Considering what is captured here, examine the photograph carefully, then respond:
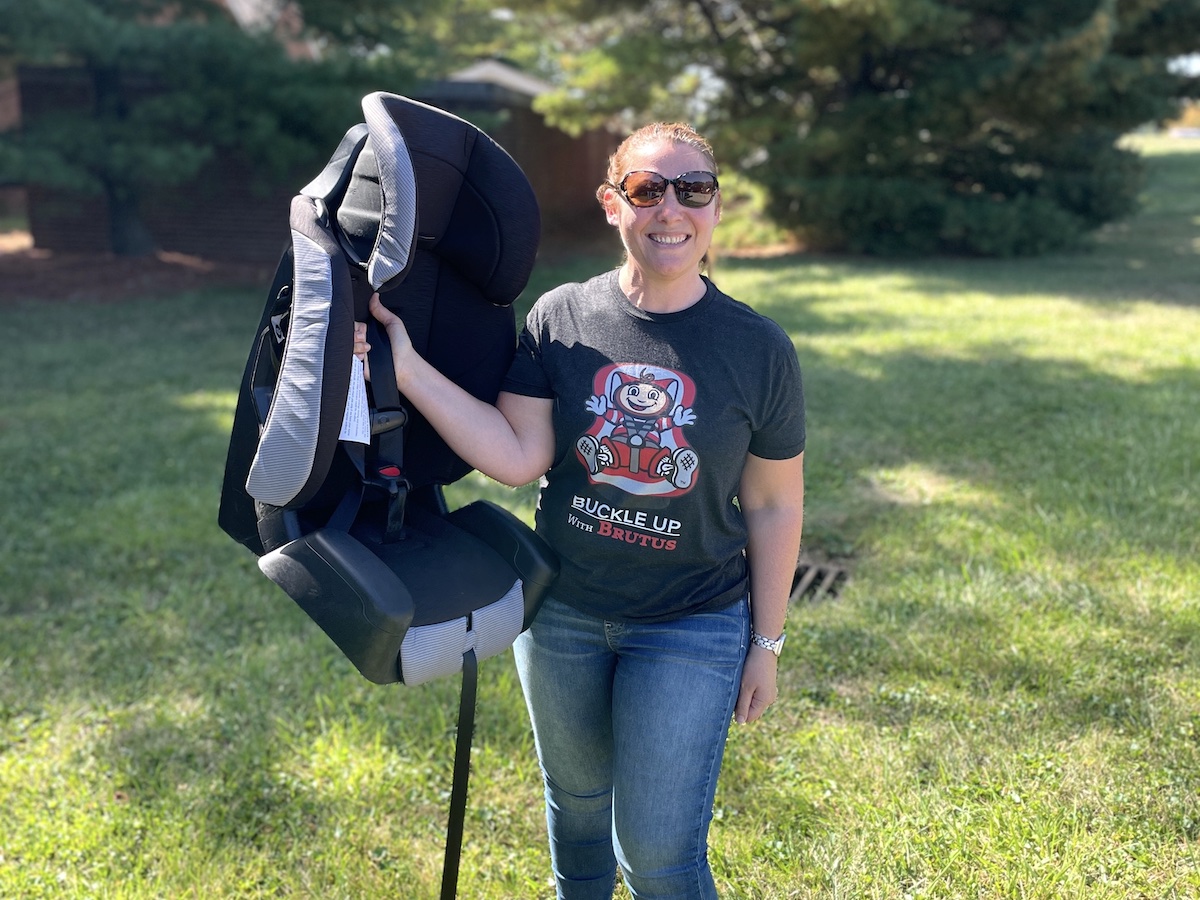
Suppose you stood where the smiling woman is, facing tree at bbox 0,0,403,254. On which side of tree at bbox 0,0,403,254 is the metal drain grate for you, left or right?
right

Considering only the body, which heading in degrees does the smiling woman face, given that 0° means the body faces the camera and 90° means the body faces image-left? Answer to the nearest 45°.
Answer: approximately 0°

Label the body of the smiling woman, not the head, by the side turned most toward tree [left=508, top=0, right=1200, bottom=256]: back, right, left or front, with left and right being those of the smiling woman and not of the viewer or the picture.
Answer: back

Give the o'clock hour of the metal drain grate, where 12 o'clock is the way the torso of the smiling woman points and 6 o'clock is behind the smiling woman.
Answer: The metal drain grate is roughly at 7 o'clock from the smiling woman.

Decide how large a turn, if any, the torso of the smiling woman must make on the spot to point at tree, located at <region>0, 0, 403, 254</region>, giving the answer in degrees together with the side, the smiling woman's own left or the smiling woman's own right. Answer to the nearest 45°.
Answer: approximately 135° to the smiling woman's own right
